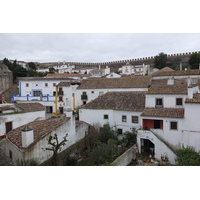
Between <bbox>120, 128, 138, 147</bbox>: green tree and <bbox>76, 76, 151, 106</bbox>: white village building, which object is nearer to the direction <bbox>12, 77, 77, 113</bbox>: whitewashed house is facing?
the green tree

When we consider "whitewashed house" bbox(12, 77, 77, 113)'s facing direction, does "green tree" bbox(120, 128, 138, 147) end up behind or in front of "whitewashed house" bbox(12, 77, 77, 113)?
in front

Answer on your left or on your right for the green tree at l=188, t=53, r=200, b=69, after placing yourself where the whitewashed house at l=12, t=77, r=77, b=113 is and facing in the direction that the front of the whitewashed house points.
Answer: on your left

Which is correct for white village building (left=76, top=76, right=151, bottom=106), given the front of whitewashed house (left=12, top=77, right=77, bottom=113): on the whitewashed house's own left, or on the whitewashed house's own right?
on the whitewashed house's own left

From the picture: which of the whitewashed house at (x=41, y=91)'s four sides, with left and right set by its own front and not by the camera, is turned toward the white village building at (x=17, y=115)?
front

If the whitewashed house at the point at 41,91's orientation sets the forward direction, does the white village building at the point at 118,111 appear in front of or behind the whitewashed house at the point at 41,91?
in front

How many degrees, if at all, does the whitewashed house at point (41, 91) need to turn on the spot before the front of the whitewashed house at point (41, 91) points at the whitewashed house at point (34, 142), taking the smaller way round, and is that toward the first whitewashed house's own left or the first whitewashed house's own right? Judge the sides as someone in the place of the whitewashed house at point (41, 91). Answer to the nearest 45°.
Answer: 0° — it already faces it

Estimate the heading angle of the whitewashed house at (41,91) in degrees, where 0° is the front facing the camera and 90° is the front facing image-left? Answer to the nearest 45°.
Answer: approximately 0°
